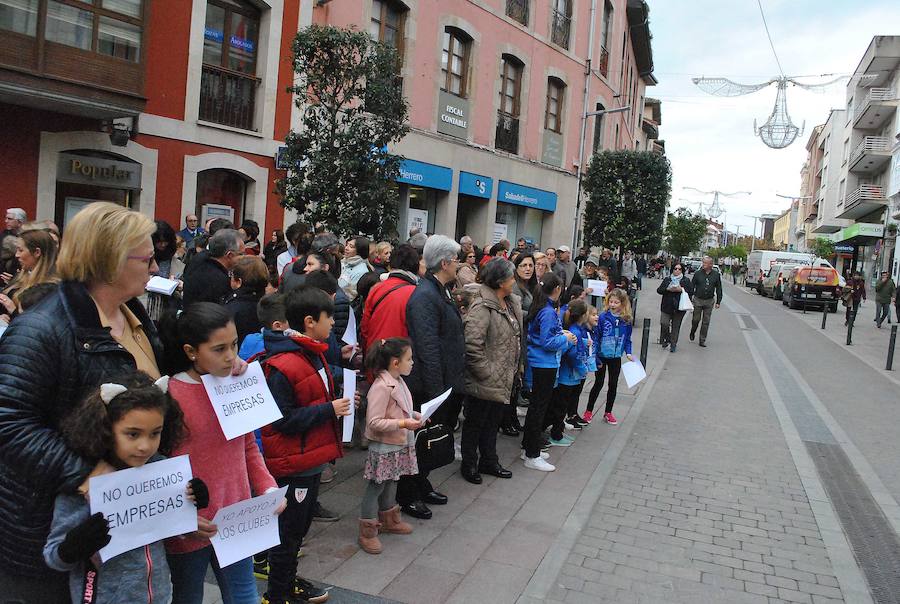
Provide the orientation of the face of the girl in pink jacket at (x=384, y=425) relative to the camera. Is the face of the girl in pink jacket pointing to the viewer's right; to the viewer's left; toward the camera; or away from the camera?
to the viewer's right

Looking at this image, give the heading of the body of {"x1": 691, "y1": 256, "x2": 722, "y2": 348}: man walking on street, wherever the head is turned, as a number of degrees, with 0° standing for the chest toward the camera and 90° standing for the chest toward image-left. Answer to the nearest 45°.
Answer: approximately 0°

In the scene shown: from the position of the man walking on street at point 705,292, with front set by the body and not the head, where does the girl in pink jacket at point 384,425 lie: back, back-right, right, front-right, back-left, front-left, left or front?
front

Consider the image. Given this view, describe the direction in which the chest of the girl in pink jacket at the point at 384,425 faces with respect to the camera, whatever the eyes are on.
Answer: to the viewer's right

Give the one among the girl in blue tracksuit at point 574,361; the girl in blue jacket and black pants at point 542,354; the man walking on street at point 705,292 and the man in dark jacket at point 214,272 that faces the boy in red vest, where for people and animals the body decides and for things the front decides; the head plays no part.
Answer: the man walking on street

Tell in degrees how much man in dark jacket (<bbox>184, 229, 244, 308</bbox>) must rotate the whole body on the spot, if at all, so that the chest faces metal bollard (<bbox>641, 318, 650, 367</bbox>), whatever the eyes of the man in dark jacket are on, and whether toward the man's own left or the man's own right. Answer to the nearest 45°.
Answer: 0° — they already face it

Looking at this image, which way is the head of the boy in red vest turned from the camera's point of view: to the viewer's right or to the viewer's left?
to the viewer's right

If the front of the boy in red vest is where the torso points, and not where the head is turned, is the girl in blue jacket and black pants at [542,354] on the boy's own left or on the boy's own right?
on the boy's own left

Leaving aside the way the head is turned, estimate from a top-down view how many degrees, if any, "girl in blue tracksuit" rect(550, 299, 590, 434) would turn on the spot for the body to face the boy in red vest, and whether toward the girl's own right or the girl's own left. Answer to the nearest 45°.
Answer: approximately 90° to the girl's own right

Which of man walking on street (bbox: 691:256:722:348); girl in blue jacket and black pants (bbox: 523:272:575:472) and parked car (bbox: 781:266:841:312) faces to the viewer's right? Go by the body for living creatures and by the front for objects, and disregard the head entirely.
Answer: the girl in blue jacket and black pants

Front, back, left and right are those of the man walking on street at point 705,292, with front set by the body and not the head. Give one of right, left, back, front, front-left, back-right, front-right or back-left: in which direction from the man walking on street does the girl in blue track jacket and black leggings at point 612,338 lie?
front

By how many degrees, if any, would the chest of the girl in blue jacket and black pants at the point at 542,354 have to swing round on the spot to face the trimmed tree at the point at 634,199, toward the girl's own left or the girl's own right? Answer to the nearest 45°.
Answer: approximately 90° to the girl's own left
